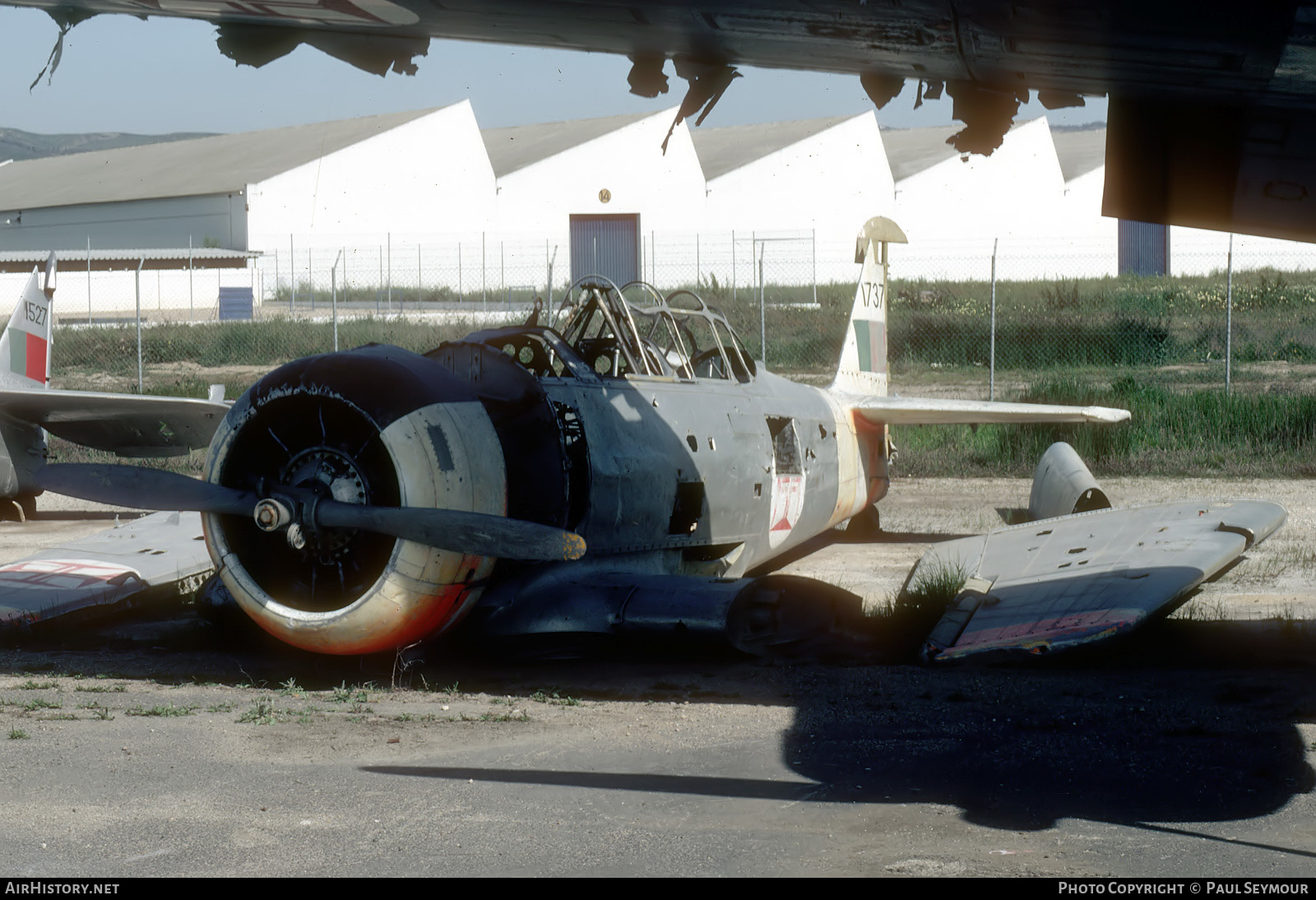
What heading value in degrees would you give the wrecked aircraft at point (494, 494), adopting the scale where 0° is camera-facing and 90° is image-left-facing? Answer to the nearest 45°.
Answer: approximately 45°

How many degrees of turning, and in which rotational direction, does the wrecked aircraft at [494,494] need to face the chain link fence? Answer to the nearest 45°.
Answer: approximately 135° to its right

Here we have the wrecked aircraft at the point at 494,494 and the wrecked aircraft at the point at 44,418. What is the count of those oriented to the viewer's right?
0

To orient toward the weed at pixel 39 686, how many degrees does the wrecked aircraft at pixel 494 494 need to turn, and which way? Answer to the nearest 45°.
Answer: approximately 45° to its right

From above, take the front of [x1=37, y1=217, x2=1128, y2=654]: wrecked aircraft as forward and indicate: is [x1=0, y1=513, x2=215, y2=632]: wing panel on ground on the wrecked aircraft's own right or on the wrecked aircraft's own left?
on the wrecked aircraft's own right

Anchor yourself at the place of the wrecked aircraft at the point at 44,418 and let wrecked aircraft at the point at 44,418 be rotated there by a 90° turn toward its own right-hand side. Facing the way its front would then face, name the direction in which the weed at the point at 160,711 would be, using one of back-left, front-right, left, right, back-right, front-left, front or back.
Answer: back-left

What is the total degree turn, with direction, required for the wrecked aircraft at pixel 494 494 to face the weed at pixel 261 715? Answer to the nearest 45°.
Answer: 0° — it already faces it

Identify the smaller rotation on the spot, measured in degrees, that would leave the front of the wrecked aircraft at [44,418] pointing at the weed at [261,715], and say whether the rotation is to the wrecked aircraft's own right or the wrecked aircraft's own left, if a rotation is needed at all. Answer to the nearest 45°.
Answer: approximately 45° to the wrecked aircraft's own left

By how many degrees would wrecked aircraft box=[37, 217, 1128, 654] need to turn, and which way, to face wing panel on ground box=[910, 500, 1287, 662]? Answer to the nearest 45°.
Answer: approximately 135° to its left

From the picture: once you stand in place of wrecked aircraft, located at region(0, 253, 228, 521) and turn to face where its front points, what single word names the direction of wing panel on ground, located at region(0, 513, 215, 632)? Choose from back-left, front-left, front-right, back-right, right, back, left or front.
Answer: front-left

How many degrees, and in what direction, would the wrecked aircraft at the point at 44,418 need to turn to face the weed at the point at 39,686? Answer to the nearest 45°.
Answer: approximately 45° to its left

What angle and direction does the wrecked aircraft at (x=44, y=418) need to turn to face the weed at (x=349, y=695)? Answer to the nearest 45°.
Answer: approximately 45° to its left
